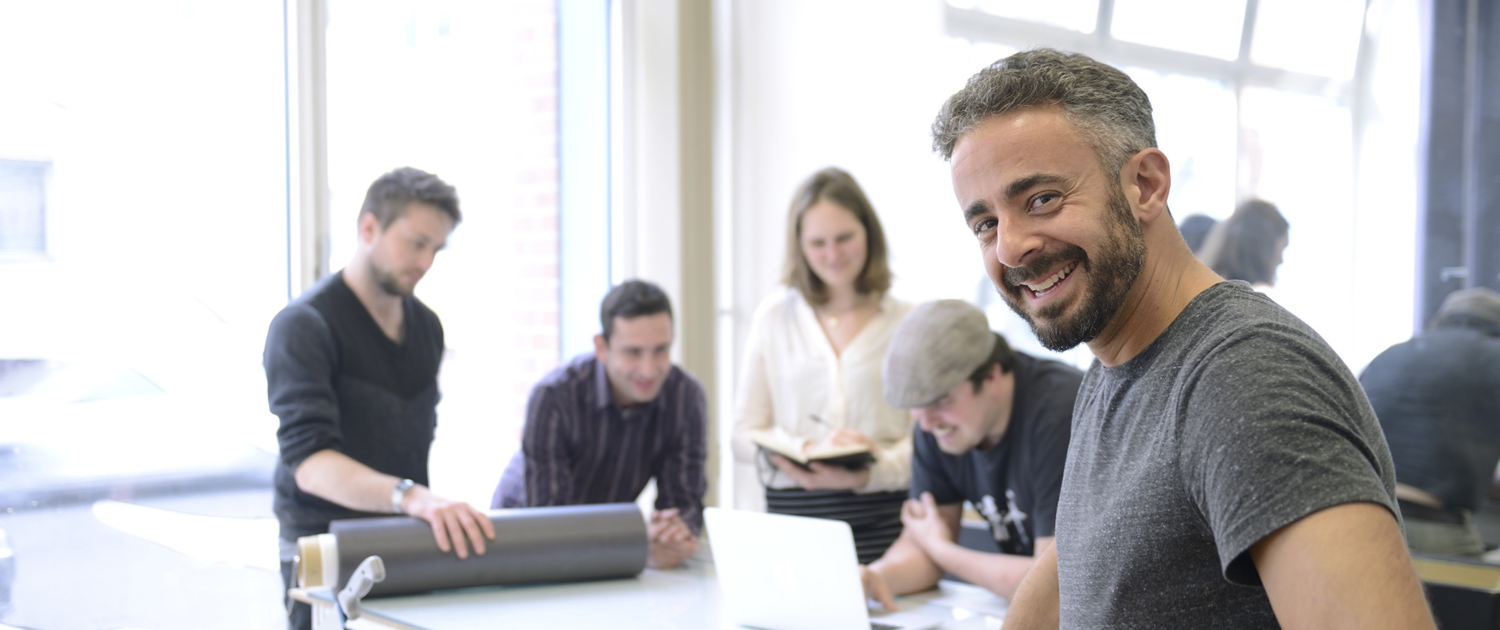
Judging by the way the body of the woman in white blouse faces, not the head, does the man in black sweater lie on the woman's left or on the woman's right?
on the woman's right

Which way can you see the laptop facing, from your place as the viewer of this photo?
facing away from the viewer and to the right of the viewer

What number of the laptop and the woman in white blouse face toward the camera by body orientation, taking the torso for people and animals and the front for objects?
1

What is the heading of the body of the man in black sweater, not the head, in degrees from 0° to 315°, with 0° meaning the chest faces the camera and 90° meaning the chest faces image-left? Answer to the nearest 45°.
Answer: approximately 315°

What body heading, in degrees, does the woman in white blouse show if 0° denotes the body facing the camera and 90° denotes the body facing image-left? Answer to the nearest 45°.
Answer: approximately 0°

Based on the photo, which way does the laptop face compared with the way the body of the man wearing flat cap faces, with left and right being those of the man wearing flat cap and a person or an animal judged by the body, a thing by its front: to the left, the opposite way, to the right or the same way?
the opposite way

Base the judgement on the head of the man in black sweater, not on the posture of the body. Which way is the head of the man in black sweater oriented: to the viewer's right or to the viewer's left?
to the viewer's right
